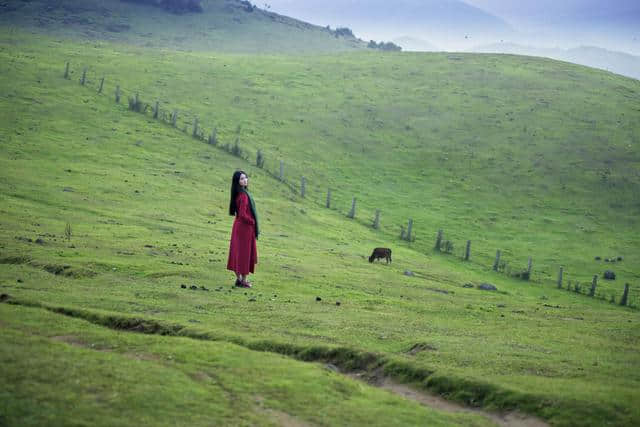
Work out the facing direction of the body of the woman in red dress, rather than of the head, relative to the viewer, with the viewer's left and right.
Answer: facing to the right of the viewer

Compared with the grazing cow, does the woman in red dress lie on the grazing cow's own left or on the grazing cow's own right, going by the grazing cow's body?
on the grazing cow's own left

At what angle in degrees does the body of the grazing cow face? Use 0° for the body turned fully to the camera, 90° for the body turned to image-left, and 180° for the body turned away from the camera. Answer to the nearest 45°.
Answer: approximately 90°
